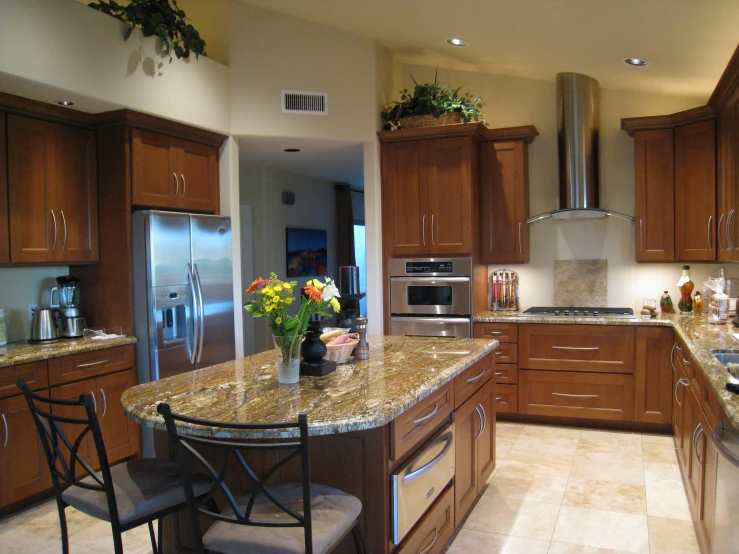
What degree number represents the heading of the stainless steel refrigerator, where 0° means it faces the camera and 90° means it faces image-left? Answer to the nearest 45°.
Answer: approximately 315°

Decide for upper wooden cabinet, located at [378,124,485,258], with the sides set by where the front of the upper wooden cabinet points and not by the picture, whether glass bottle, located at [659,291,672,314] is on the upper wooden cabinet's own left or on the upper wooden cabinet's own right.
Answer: on the upper wooden cabinet's own left

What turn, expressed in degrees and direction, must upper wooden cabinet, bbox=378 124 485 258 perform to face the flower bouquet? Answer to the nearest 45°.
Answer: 0° — it already faces it

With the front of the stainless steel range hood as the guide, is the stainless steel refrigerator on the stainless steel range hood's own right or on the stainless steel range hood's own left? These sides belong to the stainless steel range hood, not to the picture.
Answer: on the stainless steel range hood's own right
